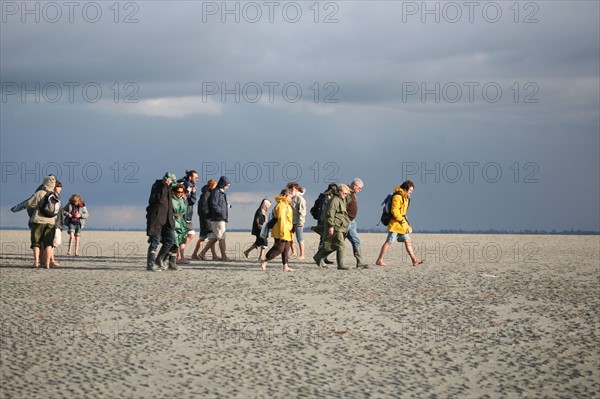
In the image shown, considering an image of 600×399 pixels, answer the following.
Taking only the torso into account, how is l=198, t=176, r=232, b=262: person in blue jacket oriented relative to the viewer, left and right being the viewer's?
facing to the right of the viewer

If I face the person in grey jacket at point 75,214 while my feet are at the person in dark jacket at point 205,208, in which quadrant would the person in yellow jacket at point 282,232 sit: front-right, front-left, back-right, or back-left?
back-left

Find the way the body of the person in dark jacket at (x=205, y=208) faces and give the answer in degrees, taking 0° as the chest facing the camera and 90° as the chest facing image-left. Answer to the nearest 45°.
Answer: approximately 270°

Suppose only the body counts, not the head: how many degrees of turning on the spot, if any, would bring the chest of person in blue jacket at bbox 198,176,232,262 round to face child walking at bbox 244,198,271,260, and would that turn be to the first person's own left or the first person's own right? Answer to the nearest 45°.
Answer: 0° — they already face them

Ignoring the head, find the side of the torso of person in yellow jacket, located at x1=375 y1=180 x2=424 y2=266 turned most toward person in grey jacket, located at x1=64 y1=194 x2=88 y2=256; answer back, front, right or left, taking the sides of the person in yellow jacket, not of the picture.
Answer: back

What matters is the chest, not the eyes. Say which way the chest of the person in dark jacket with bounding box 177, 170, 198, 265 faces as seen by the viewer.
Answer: to the viewer's right

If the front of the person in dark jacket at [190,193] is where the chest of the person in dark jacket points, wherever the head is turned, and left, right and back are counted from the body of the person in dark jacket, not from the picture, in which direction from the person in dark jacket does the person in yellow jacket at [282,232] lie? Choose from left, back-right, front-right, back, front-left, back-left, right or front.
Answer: front-right

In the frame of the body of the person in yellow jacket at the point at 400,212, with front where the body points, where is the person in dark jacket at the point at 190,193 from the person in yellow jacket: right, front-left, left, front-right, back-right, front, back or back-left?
back

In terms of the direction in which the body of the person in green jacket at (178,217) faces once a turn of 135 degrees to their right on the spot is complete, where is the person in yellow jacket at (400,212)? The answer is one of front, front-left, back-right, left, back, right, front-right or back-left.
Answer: back

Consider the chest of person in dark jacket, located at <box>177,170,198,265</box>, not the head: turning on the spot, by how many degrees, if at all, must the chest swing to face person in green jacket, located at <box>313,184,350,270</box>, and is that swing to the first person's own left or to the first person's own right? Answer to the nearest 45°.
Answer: approximately 45° to the first person's own right

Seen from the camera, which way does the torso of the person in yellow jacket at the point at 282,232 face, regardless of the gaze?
to the viewer's right

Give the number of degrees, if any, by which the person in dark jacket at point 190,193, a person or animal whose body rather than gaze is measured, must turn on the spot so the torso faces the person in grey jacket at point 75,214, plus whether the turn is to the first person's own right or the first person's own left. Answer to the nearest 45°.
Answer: approximately 135° to the first person's own left
